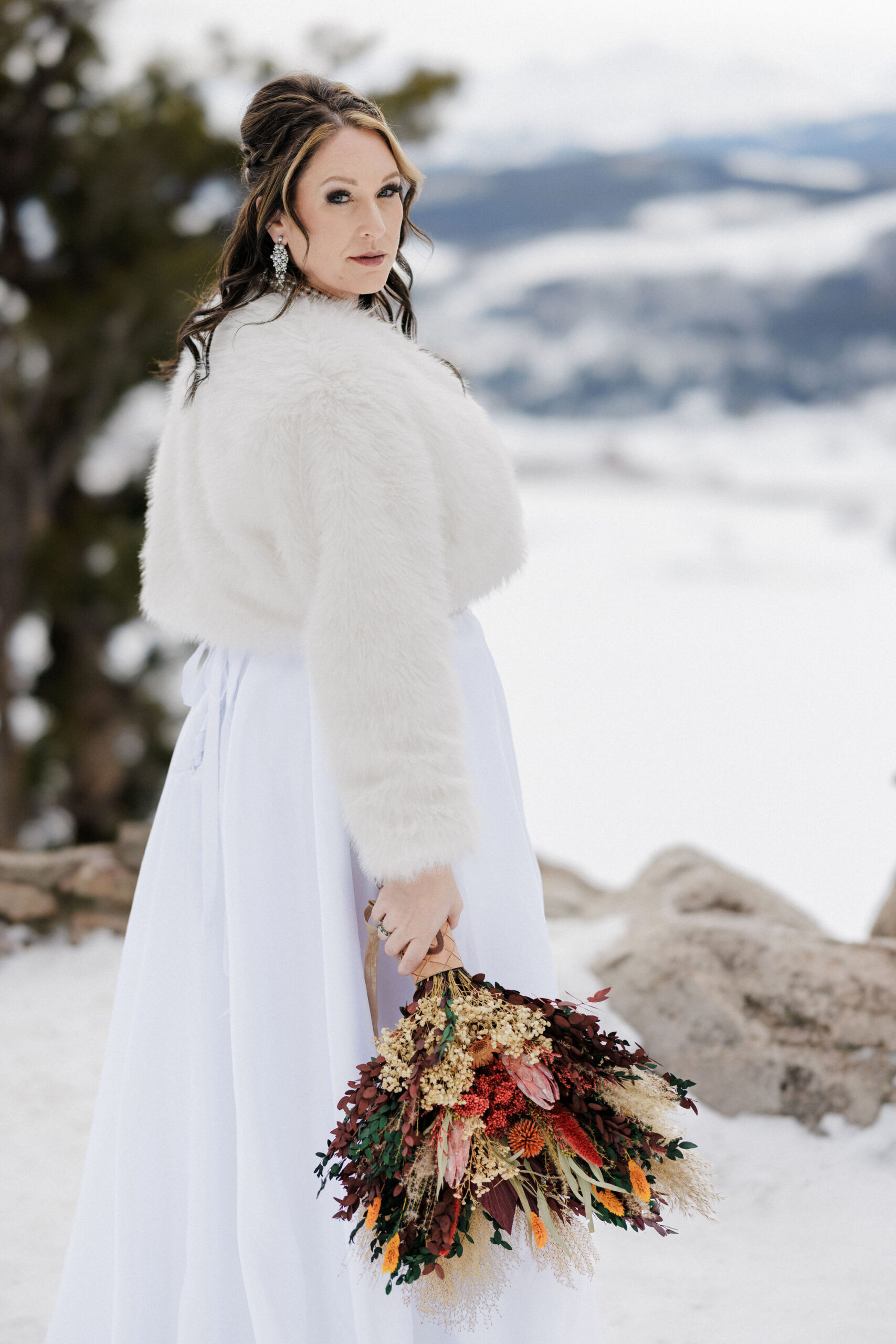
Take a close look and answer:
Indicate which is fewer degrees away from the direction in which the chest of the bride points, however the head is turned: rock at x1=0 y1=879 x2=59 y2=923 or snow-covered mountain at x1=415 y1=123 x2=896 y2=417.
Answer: the snow-covered mountain

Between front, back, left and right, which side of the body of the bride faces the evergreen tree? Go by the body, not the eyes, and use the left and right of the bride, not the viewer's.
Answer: left

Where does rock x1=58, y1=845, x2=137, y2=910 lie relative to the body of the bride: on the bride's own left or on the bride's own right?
on the bride's own left

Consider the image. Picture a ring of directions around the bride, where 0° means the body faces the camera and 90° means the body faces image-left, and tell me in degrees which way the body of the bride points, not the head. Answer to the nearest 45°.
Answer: approximately 270°

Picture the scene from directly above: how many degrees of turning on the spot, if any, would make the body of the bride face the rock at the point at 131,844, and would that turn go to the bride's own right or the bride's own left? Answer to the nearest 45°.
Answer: approximately 90° to the bride's own left

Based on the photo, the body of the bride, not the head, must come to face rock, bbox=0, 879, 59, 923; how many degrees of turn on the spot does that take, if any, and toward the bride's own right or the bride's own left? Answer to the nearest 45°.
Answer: approximately 90° to the bride's own left

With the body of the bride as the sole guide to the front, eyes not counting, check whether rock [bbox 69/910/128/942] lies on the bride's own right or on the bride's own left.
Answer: on the bride's own left
